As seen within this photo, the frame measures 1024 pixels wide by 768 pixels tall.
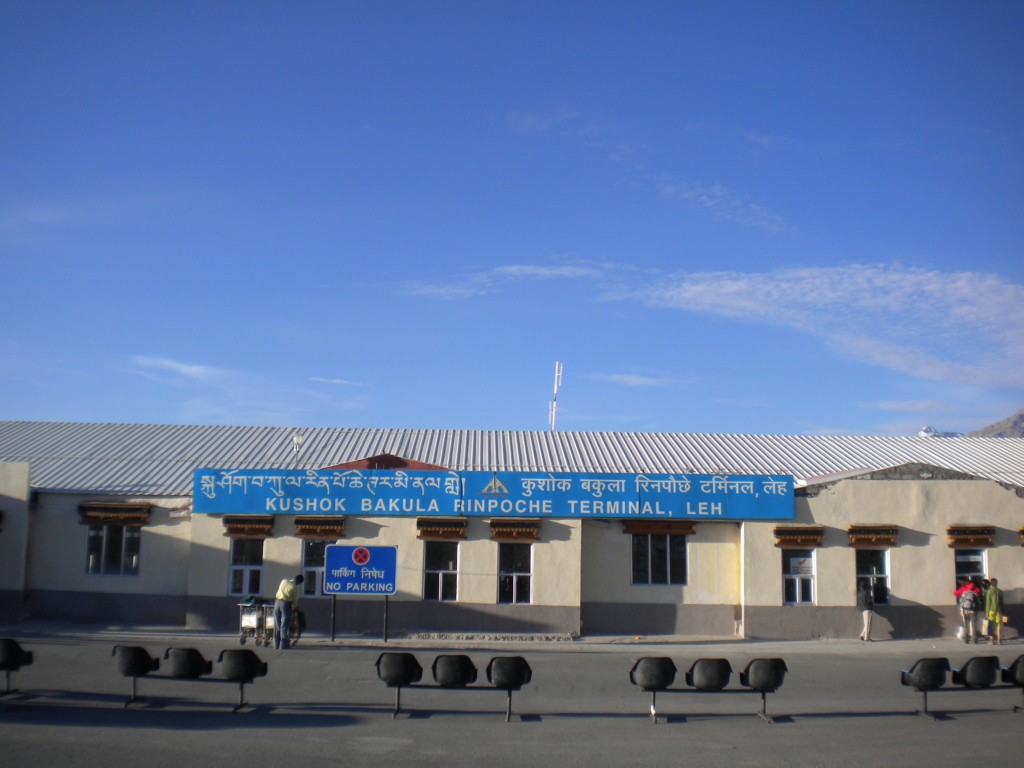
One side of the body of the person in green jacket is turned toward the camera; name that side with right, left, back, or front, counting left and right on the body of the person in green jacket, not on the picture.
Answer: back

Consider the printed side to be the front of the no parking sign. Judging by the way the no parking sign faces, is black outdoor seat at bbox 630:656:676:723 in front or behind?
in front

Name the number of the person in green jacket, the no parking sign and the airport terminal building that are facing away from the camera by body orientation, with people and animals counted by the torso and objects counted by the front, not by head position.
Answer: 1

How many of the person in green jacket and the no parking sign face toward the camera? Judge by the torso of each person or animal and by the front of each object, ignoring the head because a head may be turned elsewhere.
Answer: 1

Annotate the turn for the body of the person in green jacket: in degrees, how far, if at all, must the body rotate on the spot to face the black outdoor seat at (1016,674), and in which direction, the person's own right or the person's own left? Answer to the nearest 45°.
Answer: approximately 180°

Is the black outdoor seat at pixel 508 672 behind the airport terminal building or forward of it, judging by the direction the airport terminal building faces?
forward

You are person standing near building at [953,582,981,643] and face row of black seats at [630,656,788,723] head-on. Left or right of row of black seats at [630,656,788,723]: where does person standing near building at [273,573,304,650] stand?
right

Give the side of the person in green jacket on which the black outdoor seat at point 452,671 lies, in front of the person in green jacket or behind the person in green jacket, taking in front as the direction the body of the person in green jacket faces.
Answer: behind

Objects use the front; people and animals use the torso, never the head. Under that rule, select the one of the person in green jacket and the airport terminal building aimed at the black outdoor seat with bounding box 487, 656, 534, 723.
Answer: the airport terminal building
